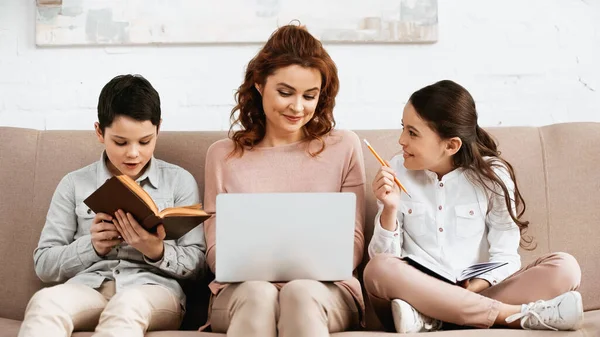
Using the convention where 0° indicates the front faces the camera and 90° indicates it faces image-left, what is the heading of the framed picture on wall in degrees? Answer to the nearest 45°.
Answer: approximately 0°

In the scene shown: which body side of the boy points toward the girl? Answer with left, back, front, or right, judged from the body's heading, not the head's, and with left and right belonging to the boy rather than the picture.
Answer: left

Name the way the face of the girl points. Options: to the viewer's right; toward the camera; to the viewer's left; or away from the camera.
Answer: to the viewer's left

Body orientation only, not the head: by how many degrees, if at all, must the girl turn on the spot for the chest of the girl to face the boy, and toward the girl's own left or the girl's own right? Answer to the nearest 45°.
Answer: approximately 90° to the girl's own right
